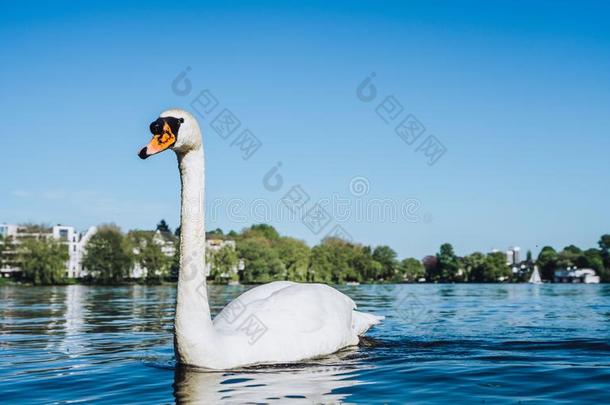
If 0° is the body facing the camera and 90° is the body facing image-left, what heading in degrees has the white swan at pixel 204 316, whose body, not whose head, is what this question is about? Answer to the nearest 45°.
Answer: approximately 90°
